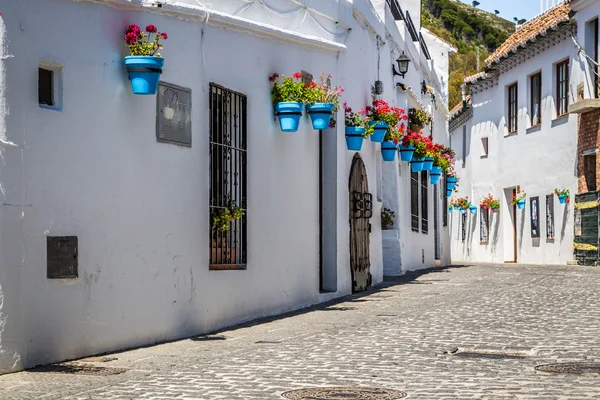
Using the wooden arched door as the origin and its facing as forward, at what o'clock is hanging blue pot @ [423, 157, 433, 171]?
The hanging blue pot is roughly at 8 o'clock from the wooden arched door.

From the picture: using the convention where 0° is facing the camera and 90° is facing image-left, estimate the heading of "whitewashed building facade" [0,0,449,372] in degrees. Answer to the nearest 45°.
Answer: approximately 315°

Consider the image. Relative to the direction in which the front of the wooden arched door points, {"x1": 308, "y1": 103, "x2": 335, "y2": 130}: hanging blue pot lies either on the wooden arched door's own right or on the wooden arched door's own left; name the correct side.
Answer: on the wooden arched door's own right

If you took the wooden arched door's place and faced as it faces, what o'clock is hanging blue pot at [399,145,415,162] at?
The hanging blue pot is roughly at 8 o'clock from the wooden arched door.

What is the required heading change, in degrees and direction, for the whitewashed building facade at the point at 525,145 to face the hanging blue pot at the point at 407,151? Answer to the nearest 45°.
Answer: approximately 45° to its left

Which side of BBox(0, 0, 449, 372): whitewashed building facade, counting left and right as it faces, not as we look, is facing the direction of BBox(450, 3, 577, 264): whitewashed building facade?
left

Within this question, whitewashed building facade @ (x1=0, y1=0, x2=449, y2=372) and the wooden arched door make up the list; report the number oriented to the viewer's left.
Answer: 0

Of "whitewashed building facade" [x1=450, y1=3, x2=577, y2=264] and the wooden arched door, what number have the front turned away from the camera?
0

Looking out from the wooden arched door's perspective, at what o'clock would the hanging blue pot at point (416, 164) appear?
The hanging blue pot is roughly at 8 o'clock from the wooden arched door.

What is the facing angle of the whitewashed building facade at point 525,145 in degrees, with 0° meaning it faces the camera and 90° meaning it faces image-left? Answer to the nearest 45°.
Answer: approximately 45°

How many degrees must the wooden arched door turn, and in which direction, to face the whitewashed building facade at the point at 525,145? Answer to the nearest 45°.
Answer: approximately 135° to its left

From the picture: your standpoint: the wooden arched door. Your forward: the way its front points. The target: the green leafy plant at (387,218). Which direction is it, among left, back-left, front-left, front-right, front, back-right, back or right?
back-left

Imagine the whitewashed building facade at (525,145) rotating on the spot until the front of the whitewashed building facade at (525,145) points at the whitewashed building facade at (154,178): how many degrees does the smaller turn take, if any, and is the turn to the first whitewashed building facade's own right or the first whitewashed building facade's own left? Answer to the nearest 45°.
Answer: approximately 45° to the first whitewashed building facade's own left

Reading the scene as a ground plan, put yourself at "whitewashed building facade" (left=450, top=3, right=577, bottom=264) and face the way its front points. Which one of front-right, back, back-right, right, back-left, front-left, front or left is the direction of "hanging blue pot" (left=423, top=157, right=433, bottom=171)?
front-left
